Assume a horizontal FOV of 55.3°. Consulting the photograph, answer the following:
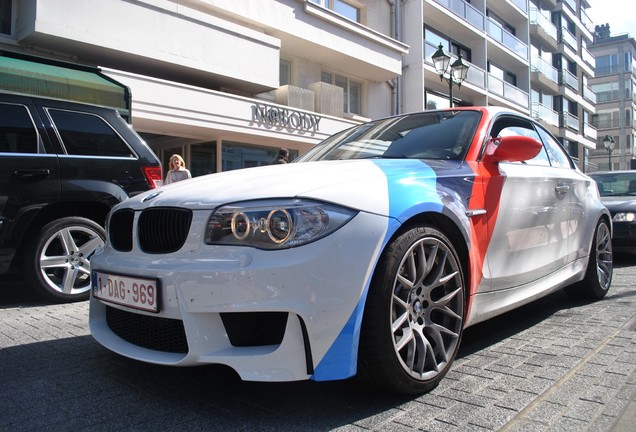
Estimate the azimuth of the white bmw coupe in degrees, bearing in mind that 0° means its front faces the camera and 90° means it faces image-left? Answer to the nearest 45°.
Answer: approximately 45°

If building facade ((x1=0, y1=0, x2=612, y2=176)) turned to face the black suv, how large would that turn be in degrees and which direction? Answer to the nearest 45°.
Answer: approximately 45° to its right

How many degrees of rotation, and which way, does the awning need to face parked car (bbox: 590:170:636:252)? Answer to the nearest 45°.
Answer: approximately 45° to its left

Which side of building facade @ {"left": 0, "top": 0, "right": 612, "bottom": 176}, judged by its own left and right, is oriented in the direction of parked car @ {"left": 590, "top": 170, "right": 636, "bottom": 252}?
front

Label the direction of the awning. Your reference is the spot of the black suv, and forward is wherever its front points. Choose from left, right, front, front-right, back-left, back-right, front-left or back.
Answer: right

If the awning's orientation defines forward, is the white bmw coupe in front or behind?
in front

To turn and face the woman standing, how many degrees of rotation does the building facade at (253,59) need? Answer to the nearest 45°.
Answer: approximately 45° to its right

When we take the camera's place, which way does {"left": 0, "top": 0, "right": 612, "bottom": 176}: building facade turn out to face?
facing the viewer and to the right of the viewer

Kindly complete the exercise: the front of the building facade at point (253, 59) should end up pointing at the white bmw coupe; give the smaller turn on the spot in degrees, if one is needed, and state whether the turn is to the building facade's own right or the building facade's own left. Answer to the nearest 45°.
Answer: approximately 45° to the building facade's own right

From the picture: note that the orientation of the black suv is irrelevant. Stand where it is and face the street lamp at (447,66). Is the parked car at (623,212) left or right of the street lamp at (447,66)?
right

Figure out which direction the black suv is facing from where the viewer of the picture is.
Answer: facing to the left of the viewer

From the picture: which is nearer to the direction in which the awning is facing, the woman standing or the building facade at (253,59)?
the woman standing

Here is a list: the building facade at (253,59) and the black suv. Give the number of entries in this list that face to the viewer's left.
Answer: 1

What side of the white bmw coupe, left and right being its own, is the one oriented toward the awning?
right

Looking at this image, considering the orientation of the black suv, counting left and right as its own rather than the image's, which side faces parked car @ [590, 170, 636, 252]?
back

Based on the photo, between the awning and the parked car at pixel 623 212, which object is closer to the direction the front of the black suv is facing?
the awning
